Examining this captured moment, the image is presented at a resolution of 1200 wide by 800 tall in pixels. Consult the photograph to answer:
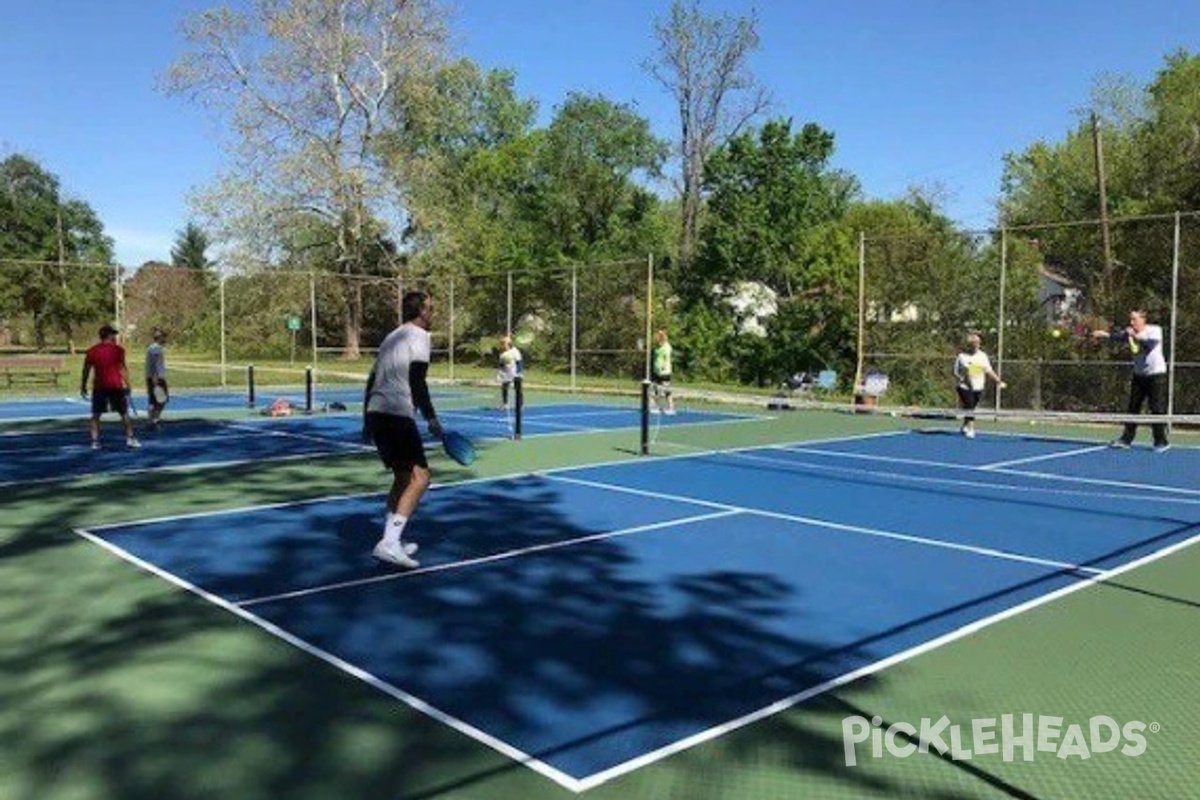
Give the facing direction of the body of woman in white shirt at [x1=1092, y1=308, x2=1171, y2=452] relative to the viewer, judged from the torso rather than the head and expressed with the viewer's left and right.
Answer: facing the viewer and to the left of the viewer

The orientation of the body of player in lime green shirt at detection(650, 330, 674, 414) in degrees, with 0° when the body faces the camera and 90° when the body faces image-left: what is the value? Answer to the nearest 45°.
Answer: approximately 45°

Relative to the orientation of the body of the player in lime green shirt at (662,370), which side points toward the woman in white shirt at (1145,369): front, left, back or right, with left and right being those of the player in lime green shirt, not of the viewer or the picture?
left

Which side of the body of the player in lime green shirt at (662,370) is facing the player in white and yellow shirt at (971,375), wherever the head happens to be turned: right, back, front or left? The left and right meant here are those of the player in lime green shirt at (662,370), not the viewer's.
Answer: left

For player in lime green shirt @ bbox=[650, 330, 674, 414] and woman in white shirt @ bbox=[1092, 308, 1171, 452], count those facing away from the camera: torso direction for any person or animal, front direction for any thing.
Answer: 0

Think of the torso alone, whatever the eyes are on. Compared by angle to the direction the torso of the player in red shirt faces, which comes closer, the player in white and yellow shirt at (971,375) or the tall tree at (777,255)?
the tall tree

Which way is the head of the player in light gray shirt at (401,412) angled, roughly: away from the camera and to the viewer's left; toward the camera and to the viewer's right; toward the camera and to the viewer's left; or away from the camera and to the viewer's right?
away from the camera and to the viewer's right

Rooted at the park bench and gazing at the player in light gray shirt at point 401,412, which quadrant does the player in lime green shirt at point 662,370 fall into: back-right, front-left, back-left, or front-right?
front-left

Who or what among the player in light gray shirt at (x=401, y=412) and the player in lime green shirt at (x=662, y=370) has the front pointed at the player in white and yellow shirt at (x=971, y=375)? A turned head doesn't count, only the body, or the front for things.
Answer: the player in light gray shirt

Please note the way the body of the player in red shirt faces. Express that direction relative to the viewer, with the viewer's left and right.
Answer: facing away from the viewer and to the right of the viewer

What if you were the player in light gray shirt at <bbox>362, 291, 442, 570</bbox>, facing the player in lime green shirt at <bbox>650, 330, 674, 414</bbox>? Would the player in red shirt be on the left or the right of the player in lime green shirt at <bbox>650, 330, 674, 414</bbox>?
left

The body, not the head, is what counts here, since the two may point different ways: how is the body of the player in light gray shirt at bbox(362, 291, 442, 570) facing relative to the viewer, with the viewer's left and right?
facing away from the viewer and to the right of the viewer

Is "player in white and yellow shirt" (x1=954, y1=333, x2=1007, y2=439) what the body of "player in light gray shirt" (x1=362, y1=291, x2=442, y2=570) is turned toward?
yes
